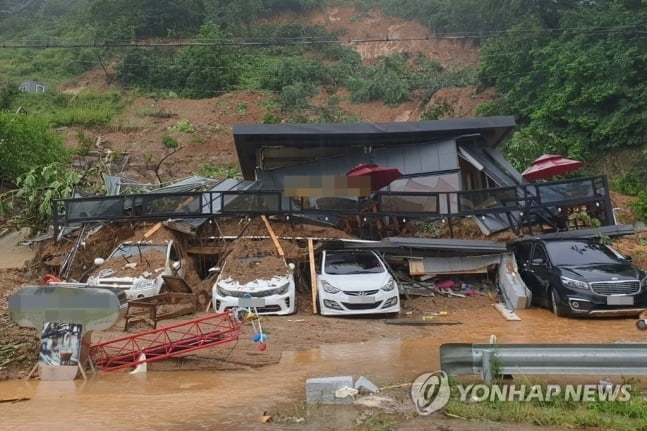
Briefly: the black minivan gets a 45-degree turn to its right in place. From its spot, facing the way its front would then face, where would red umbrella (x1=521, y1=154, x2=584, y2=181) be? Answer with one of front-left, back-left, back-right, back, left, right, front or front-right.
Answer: back

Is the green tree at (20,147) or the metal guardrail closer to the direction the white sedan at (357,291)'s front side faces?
the metal guardrail

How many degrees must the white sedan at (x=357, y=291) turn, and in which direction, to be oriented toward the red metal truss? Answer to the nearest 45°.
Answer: approximately 45° to its right

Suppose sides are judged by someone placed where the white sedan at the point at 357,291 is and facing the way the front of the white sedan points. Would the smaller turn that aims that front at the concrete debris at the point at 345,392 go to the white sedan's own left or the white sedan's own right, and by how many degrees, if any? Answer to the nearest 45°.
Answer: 0° — it already faces it

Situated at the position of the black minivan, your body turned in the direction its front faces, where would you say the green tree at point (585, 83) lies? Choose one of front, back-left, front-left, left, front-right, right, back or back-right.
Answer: back-left

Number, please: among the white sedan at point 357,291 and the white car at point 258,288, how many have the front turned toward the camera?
2

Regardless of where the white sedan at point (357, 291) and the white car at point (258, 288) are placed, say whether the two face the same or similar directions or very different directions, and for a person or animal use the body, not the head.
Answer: same or similar directions

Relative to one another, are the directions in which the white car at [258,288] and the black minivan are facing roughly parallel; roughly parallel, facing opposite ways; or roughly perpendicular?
roughly parallel

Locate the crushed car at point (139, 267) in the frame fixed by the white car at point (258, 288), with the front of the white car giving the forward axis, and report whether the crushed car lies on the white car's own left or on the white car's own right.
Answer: on the white car's own right

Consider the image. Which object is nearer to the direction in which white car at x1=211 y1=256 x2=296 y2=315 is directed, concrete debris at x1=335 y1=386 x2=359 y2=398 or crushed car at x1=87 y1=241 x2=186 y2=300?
the concrete debris

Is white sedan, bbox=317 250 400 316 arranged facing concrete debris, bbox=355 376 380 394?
yes

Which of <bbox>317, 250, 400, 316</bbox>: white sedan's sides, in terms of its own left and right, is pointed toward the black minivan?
left

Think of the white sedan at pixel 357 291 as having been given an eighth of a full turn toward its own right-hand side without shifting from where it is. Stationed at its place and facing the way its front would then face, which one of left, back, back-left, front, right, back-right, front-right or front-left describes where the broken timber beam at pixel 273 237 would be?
right

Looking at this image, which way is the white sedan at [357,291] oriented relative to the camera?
toward the camera

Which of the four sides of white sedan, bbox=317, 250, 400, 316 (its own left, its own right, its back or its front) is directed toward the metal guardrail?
front

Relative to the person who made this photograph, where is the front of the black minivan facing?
facing the viewer and to the right of the viewer

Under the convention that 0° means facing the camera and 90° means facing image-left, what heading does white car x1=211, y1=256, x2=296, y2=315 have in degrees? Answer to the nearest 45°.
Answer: approximately 0°
